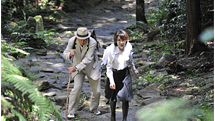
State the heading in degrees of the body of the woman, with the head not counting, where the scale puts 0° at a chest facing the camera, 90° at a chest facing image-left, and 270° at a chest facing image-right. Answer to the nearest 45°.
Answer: approximately 0°

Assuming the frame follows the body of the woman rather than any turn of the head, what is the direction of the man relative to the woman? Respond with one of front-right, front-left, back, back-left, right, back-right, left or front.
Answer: back-right

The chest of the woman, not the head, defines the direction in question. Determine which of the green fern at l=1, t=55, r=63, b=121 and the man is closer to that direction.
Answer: the green fern
